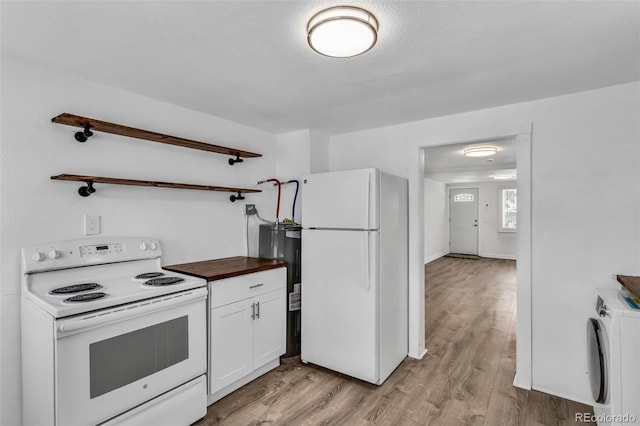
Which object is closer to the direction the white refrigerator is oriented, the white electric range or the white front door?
the white electric range

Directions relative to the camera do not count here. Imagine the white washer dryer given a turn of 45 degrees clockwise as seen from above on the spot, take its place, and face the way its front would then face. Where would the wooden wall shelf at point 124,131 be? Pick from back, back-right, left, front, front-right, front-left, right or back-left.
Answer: left

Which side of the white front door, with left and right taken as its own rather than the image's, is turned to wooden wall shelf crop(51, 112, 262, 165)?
front

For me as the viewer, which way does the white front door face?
facing the viewer

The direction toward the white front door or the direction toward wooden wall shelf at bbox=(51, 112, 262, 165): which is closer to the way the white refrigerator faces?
the wooden wall shelf

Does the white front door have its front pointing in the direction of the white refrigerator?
yes

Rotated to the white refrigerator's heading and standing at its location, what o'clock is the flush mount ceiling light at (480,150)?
The flush mount ceiling light is roughly at 6 o'clock from the white refrigerator.

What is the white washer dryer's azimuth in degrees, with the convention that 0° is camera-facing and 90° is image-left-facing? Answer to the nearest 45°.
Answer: approximately 90°

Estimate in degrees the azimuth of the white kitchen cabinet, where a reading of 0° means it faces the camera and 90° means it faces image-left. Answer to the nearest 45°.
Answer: approximately 315°

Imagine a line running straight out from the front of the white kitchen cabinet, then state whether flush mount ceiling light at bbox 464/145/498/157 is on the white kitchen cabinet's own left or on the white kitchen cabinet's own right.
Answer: on the white kitchen cabinet's own left

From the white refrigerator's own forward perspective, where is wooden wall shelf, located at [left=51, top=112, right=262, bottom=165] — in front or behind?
in front

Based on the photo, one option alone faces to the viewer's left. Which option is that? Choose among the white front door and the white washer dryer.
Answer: the white washer dryer

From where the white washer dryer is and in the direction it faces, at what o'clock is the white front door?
The white front door is roughly at 2 o'clock from the white washer dryer.

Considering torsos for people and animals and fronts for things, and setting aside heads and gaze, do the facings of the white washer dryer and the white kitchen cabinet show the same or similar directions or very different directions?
very different directions

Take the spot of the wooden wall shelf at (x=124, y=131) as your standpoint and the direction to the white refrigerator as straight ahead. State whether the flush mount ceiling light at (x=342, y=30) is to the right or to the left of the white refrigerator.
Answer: right

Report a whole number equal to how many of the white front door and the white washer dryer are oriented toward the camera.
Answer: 1

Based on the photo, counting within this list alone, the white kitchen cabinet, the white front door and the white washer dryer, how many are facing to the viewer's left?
1
